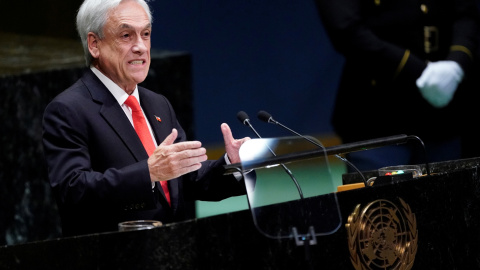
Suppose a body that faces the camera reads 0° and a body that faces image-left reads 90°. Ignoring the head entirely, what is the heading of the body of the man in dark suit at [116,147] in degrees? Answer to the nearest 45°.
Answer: approximately 315°

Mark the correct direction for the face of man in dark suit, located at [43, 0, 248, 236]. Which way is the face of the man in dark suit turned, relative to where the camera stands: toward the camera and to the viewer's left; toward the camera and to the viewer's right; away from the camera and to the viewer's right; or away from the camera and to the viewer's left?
toward the camera and to the viewer's right

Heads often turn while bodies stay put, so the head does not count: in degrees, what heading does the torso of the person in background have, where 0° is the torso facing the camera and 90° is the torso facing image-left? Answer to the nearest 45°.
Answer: approximately 315°

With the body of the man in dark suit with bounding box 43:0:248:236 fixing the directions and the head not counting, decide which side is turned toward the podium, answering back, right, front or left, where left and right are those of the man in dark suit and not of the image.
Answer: front

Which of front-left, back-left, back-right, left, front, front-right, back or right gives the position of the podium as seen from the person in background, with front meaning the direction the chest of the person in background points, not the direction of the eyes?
front-right
